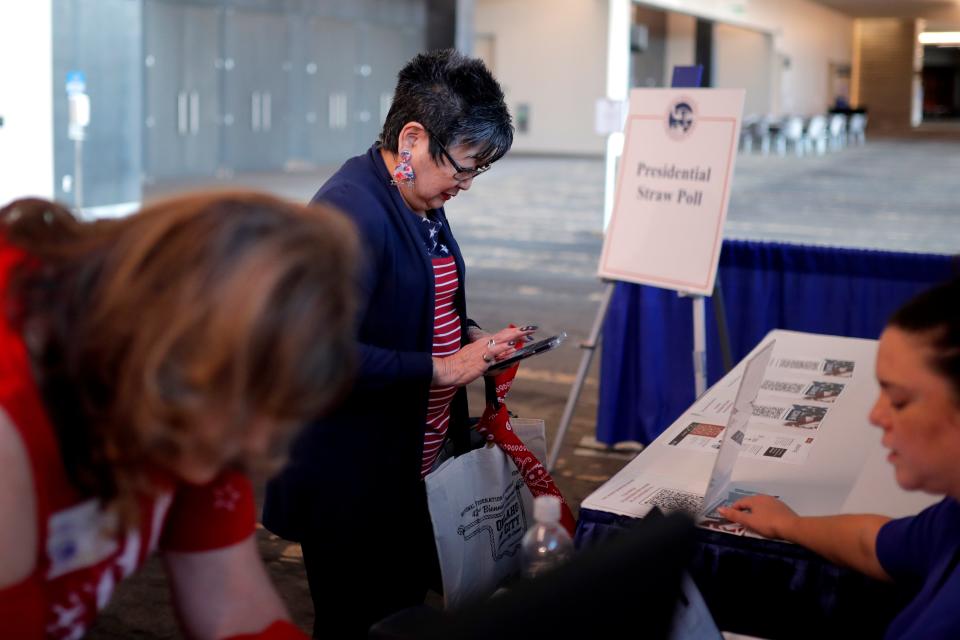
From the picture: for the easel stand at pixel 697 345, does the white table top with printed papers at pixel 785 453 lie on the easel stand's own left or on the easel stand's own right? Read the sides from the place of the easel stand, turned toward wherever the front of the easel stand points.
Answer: on the easel stand's own left

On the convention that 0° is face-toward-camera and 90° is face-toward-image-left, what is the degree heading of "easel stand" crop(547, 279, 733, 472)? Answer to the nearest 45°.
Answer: approximately 45°

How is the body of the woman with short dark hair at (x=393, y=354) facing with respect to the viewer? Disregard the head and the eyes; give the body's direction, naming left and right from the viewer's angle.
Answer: facing to the right of the viewer

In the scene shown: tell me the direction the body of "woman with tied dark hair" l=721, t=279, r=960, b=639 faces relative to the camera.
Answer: to the viewer's left

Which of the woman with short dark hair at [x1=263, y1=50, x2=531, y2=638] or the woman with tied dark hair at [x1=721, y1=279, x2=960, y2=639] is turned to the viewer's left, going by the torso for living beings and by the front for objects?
the woman with tied dark hair at [x1=721, y1=279, x2=960, y2=639]

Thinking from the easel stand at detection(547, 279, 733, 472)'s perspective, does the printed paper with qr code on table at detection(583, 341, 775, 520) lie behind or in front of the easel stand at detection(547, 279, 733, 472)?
in front

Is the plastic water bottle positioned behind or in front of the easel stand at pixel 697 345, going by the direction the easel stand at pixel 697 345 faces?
in front

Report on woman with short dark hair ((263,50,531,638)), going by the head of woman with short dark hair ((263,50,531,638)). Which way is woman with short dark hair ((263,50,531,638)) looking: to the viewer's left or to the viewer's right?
to the viewer's right

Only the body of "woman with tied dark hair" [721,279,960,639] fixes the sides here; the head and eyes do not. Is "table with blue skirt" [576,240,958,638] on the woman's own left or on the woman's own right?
on the woman's own right

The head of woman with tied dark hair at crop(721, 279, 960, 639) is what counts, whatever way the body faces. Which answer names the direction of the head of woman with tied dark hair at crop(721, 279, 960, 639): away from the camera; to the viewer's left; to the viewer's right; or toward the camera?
to the viewer's left
